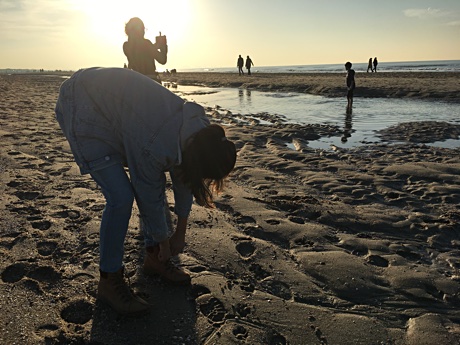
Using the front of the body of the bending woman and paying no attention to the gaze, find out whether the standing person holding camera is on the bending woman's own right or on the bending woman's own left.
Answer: on the bending woman's own left

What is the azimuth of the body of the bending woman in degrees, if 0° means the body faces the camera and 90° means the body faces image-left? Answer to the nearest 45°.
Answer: approximately 315°
